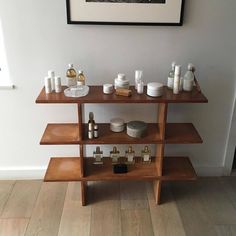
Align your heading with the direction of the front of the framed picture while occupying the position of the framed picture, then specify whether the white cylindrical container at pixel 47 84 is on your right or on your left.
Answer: on your right

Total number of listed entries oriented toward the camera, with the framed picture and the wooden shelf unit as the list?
2

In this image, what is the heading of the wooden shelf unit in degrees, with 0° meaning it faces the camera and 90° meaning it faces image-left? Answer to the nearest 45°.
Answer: approximately 0°

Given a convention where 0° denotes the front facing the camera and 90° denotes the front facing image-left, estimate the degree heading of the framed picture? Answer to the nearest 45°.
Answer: approximately 0°
